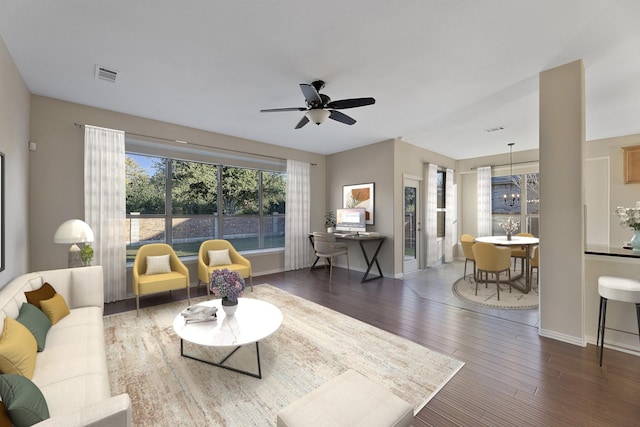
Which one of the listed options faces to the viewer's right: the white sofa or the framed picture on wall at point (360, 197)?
the white sofa

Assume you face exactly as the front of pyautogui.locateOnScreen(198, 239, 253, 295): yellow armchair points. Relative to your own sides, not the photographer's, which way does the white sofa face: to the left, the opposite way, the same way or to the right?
to the left

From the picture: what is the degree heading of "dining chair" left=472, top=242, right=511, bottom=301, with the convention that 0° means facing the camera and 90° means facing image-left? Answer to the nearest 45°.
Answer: approximately 225°

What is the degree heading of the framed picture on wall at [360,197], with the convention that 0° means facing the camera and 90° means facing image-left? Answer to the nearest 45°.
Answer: approximately 45°

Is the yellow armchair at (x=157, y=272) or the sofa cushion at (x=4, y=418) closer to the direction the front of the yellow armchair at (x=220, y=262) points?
the sofa cushion

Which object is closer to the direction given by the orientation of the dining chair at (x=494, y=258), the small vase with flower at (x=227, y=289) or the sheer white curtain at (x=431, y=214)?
the sheer white curtain

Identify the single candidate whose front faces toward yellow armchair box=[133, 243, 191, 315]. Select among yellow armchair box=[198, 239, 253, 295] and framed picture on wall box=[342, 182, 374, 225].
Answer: the framed picture on wall

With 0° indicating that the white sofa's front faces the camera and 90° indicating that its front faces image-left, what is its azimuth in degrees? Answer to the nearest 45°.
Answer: approximately 270°

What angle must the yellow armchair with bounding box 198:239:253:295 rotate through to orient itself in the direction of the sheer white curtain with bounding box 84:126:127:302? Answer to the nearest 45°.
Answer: approximately 135° to its right

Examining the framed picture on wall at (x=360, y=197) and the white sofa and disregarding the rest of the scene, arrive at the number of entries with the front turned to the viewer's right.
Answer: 1

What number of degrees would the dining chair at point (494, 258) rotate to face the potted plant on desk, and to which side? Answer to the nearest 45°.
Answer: approximately 135° to its left

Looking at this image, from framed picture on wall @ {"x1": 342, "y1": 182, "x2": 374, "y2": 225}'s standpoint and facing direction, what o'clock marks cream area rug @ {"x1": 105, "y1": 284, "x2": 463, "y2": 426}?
The cream area rug is roughly at 11 o'clock from the framed picture on wall.

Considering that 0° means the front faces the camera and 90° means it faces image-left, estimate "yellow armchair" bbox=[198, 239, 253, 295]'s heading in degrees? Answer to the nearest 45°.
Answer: approximately 315°
